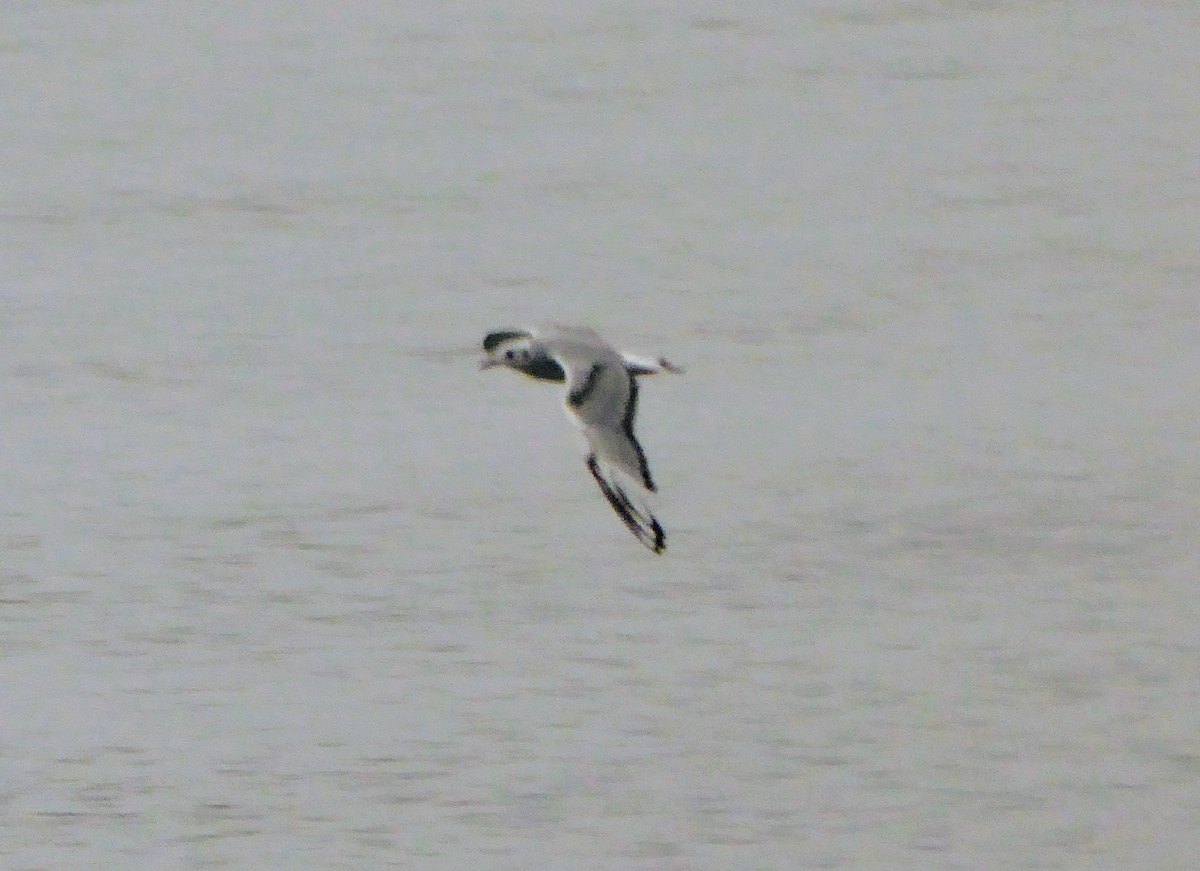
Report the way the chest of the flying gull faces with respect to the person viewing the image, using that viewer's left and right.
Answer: facing to the left of the viewer
